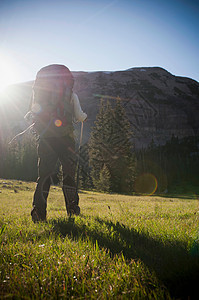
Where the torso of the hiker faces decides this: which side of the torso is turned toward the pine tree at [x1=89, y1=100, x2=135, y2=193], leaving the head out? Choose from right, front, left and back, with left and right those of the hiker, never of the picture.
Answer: front

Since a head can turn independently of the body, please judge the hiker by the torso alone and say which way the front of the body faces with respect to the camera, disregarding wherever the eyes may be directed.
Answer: away from the camera
